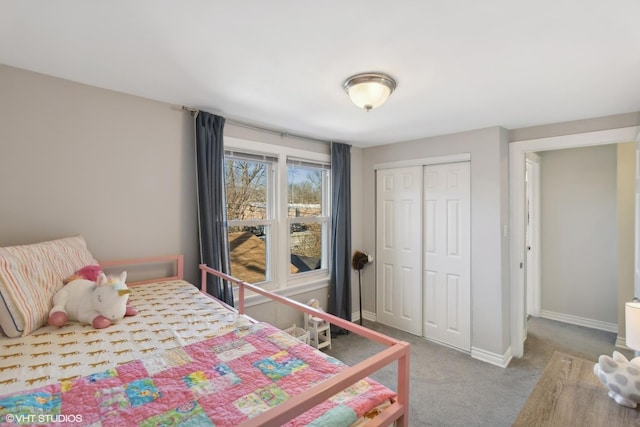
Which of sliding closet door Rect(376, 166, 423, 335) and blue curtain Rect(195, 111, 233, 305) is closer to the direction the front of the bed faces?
the sliding closet door

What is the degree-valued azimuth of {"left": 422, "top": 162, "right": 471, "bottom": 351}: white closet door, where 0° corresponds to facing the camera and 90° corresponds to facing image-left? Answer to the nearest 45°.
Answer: approximately 45°

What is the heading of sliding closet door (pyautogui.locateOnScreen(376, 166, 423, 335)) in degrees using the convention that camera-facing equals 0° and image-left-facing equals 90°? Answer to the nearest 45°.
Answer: approximately 45°

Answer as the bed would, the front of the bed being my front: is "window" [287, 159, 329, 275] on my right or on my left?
on my left
